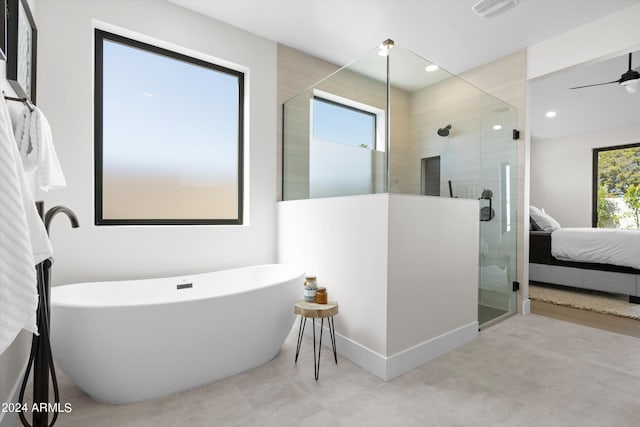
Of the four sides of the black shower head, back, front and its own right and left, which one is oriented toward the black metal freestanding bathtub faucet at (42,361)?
front

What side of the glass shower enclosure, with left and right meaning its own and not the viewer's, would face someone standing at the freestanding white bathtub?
right

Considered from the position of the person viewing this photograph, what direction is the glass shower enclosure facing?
facing the viewer and to the right of the viewer

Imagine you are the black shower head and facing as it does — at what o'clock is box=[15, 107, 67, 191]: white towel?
The white towel is roughly at 12 o'clock from the black shower head.

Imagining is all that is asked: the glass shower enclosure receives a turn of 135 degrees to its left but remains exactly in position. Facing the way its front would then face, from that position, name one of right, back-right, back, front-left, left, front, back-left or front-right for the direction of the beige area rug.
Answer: front-right

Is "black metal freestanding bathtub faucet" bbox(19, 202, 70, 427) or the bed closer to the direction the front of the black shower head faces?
the black metal freestanding bathtub faucet

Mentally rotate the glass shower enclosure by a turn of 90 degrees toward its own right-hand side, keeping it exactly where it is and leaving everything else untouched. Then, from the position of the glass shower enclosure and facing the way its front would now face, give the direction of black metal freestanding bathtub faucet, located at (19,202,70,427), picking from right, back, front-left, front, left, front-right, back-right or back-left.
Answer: front

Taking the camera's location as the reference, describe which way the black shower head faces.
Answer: facing the viewer and to the left of the viewer

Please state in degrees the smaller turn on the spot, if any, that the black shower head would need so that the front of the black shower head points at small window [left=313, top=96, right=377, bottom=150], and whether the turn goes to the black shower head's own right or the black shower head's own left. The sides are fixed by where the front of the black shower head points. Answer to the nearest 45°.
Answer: approximately 45° to the black shower head's own right

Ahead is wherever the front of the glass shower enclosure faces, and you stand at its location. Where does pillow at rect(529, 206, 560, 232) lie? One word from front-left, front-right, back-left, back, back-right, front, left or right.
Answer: left
